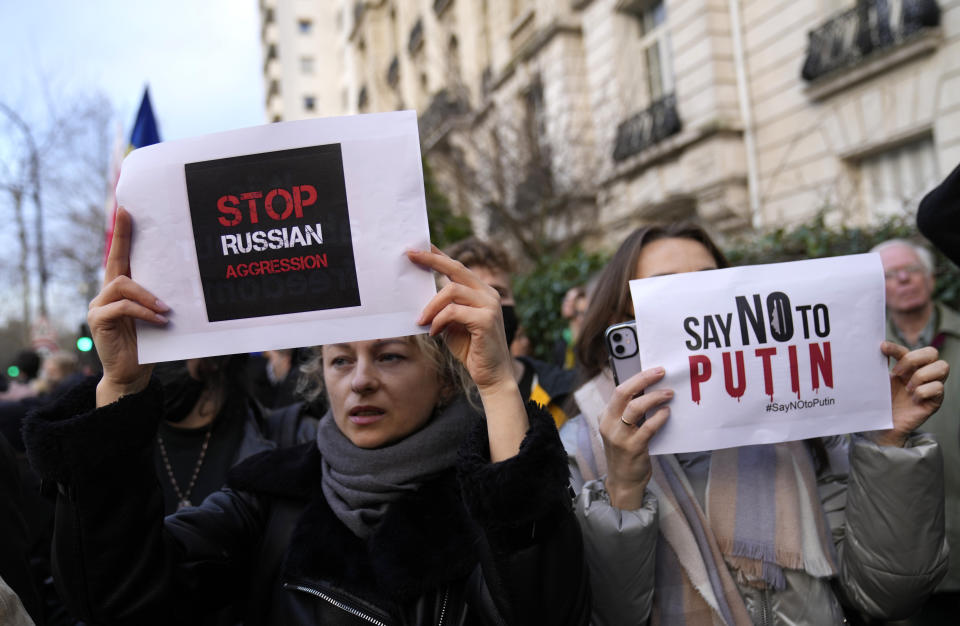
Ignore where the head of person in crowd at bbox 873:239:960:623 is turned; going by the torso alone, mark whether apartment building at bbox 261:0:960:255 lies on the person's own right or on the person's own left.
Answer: on the person's own right

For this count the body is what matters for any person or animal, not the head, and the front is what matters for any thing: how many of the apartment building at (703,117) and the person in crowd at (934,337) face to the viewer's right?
0

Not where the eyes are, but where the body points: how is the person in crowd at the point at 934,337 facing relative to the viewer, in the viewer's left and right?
facing the viewer and to the left of the viewer

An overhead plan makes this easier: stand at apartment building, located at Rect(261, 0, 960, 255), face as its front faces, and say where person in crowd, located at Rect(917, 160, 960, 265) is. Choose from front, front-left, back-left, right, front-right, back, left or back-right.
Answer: front-left

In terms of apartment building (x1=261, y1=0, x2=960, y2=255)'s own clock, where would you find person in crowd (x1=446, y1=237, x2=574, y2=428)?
The person in crowd is roughly at 11 o'clock from the apartment building.

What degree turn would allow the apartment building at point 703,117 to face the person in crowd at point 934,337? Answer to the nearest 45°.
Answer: approximately 45° to its left

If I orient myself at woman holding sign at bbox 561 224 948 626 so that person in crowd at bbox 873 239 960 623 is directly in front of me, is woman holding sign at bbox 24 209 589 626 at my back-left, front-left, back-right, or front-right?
back-left

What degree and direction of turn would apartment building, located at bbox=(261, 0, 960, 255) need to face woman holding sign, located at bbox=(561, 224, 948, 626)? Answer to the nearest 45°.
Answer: approximately 45° to its left
